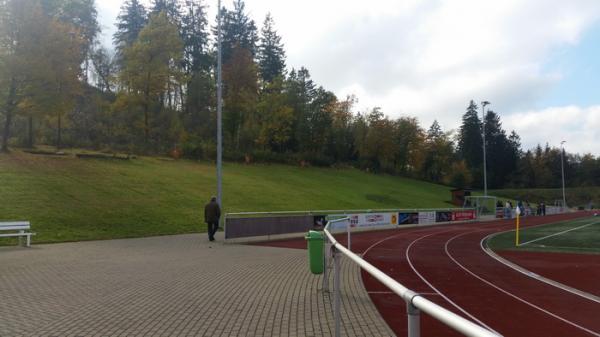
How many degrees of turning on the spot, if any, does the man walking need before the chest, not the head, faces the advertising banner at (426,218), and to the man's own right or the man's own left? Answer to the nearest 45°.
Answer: approximately 45° to the man's own right

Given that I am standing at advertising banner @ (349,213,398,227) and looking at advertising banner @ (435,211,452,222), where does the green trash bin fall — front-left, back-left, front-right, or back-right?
back-right

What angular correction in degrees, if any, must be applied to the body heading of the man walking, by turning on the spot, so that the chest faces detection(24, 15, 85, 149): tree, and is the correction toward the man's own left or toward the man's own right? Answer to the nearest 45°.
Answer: approximately 45° to the man's own left

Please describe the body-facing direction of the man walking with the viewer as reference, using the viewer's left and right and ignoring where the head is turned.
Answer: facing away from the viewer

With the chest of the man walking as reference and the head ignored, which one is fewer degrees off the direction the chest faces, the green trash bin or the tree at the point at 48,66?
the tree

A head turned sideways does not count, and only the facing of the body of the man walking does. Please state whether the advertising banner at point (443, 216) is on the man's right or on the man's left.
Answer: on the man's right

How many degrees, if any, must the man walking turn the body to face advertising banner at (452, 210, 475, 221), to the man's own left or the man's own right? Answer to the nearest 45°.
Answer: approximately 45° to the man's own right

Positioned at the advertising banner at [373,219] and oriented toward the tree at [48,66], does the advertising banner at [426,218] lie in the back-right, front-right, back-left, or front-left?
back-right

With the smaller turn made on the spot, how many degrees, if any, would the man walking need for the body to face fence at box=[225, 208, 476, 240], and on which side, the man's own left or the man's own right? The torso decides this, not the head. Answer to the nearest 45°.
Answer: approximately 45° to the man's own right

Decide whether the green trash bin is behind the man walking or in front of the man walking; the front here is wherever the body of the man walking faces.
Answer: behind
